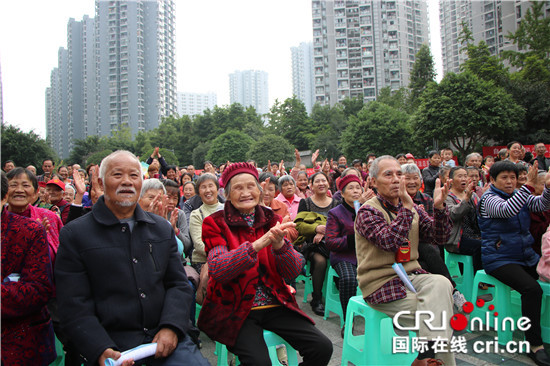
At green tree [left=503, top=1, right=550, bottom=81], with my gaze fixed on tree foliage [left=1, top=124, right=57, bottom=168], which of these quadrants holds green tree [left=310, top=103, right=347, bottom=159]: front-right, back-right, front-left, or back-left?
front-right

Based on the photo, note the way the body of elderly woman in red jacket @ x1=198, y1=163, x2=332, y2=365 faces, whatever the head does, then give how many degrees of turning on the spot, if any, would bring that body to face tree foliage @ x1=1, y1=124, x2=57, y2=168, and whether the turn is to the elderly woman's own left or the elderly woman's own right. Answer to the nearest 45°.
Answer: approximately 180°

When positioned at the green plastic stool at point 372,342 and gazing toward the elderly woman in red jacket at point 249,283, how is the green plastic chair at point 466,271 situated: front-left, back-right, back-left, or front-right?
back-right

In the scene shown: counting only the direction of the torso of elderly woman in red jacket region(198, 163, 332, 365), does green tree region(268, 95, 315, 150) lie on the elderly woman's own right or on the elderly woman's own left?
on the elderly woman's own left

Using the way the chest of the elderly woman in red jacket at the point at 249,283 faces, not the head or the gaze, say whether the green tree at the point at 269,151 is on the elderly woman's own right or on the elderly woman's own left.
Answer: on the elderly woman's own left

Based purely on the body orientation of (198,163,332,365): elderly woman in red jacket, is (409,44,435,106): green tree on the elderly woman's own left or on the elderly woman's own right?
on the elderly woman's own left

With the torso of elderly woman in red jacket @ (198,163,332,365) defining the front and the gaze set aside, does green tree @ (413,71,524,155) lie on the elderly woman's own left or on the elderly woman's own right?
on the elderly woman's own left

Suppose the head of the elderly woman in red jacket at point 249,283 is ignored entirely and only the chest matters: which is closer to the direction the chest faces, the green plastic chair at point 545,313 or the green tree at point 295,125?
the green plastic chair

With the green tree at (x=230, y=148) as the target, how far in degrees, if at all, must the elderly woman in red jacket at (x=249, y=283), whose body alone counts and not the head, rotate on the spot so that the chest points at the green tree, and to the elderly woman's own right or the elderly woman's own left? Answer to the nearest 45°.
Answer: approximately 135° to the elderly woman's own left

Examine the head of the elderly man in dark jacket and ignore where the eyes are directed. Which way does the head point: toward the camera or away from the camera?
toward the camera

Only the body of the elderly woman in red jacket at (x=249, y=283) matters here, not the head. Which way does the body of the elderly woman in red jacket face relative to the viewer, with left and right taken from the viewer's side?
facing the viewer and to the right of the viewer
